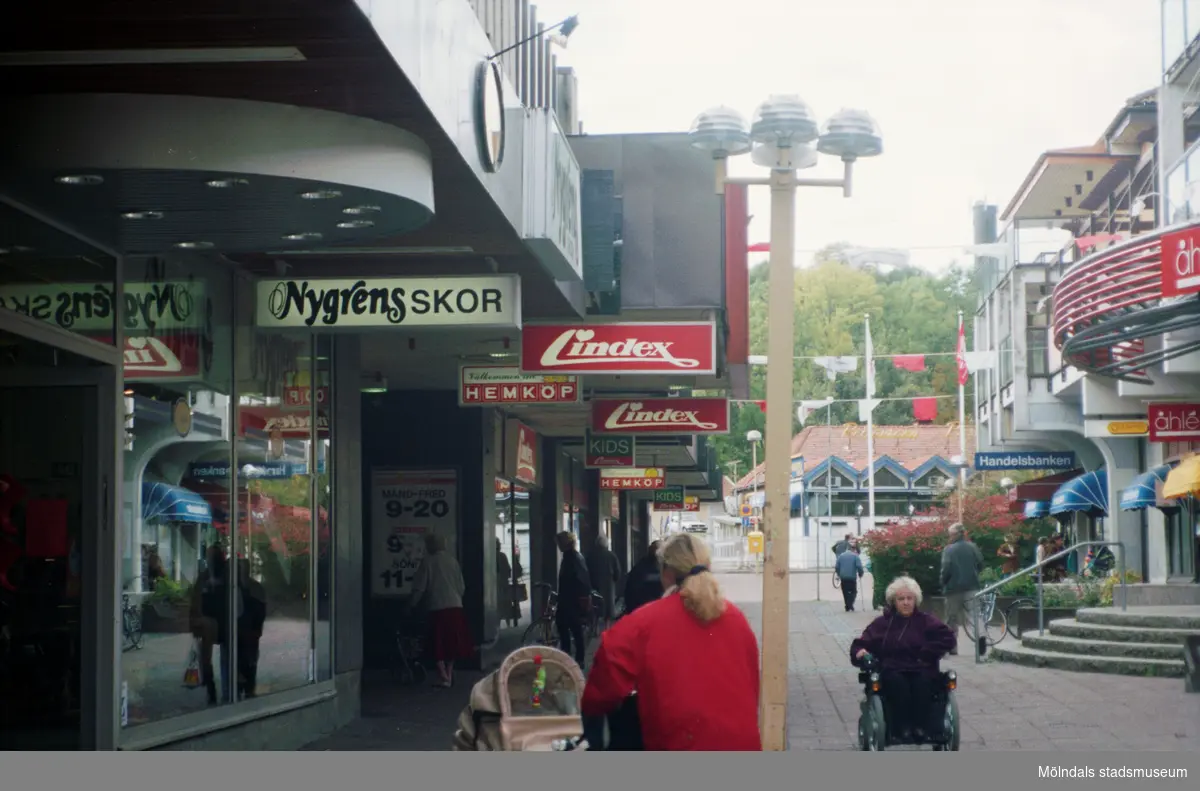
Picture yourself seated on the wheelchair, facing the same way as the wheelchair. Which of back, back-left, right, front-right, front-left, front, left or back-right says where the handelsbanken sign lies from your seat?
back

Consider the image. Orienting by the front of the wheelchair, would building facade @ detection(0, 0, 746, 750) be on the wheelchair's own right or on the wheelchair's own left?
on the wheelchair's own right

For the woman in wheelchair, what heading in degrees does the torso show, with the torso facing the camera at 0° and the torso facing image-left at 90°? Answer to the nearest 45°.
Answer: approximately 0°

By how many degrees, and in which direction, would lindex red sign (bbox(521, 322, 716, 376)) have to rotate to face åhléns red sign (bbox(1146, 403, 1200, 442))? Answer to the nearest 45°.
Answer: approximately 135° to its left

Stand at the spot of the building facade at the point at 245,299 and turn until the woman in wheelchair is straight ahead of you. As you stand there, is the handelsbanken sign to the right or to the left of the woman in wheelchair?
left

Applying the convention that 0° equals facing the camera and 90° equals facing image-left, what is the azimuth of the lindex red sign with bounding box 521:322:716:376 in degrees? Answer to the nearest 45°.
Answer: approximately 0°
